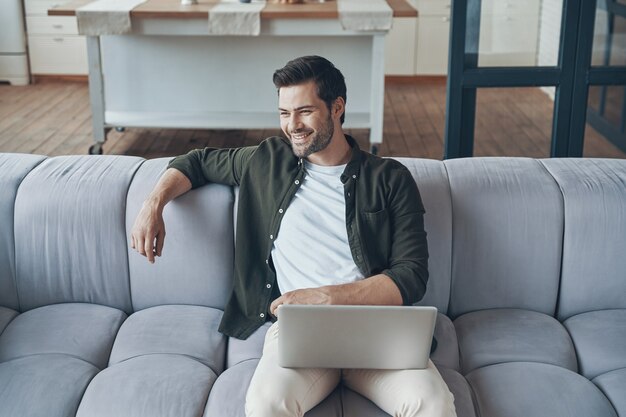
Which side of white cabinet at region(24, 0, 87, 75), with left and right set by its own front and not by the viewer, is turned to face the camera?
front

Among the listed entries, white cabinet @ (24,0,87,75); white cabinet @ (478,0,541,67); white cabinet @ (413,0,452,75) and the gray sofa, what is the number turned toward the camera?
4

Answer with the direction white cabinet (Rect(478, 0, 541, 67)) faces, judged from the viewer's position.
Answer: facing the viewer

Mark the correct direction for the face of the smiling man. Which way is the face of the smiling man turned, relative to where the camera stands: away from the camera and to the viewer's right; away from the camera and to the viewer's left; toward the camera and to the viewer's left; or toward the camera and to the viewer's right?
toward the camera and to the viewer's left

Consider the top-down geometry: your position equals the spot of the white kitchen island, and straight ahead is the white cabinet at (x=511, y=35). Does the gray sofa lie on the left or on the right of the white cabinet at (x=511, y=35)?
right

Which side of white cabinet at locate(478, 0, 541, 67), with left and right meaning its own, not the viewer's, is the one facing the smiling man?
front
